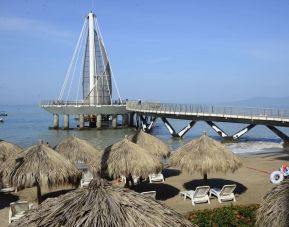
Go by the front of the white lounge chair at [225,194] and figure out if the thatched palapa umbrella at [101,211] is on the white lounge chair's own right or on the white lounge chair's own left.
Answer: on the white lounge chair's own left

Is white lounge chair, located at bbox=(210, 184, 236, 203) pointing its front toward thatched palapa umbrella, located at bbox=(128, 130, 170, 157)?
yes

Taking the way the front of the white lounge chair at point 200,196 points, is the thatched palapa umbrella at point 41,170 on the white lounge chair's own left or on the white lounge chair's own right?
on the white lounge chair's own left

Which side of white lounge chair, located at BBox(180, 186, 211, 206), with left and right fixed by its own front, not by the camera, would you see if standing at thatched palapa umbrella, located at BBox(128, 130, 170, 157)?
front

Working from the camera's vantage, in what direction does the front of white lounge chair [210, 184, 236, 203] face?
facing away from the viewer and to the left of the viewer

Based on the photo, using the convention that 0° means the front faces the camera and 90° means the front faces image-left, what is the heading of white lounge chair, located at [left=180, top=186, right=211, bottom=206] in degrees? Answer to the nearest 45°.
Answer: approximately 135°

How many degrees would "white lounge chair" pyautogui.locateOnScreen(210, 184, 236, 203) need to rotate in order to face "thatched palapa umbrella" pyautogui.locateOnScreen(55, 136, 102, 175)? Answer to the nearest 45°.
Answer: approximately 45° to its left

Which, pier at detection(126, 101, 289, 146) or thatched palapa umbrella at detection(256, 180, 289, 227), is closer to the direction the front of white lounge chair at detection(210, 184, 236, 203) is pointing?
the pier

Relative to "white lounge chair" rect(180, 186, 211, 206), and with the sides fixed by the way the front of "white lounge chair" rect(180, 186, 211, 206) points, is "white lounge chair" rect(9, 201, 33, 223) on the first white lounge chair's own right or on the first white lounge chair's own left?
on the first white lounge chair's own left

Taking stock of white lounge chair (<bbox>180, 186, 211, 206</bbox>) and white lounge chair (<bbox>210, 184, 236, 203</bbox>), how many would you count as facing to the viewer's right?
0

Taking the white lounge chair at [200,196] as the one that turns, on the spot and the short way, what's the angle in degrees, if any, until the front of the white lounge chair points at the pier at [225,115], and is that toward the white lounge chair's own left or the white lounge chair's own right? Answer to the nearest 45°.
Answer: approximately 45° to the white lounge chair's own right

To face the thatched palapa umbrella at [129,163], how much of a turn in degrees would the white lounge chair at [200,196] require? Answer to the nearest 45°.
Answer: approximately 45° to its left

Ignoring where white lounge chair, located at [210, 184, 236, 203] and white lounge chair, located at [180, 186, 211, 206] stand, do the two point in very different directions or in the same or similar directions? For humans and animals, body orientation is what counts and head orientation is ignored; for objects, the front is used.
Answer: same or similar directions

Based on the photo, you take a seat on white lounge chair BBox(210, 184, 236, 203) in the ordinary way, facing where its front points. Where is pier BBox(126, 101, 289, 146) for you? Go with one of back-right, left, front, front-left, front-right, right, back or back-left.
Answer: front-right
